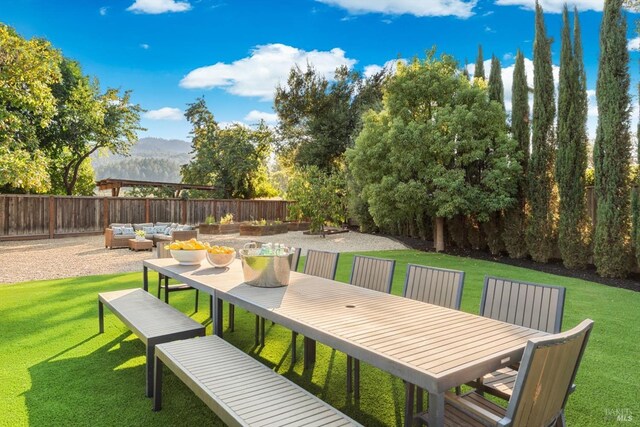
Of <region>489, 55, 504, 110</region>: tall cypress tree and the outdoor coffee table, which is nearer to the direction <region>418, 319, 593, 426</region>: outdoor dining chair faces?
the outdoor coffee table

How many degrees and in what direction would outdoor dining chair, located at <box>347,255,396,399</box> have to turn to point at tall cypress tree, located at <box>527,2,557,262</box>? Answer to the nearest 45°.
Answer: approximately 180°

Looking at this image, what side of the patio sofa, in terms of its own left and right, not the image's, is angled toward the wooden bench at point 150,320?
front

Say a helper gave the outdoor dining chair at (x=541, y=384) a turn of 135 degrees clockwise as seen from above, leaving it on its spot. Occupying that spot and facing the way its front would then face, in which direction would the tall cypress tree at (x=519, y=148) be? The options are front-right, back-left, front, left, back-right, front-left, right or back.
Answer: left

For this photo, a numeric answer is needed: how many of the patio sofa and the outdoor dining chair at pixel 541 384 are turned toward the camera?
1

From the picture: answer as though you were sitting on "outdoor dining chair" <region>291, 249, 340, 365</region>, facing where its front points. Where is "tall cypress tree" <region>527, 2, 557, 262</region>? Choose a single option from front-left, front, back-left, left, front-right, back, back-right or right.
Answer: back

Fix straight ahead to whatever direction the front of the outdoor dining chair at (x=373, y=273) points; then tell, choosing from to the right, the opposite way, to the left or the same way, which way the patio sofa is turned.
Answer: to the left

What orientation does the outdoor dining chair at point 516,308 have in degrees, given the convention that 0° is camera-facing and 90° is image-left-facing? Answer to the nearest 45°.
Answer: approximately 45°

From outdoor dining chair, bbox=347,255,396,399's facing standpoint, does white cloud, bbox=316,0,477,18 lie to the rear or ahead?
to the rear

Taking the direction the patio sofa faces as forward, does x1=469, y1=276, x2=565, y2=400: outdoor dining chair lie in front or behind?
in front
